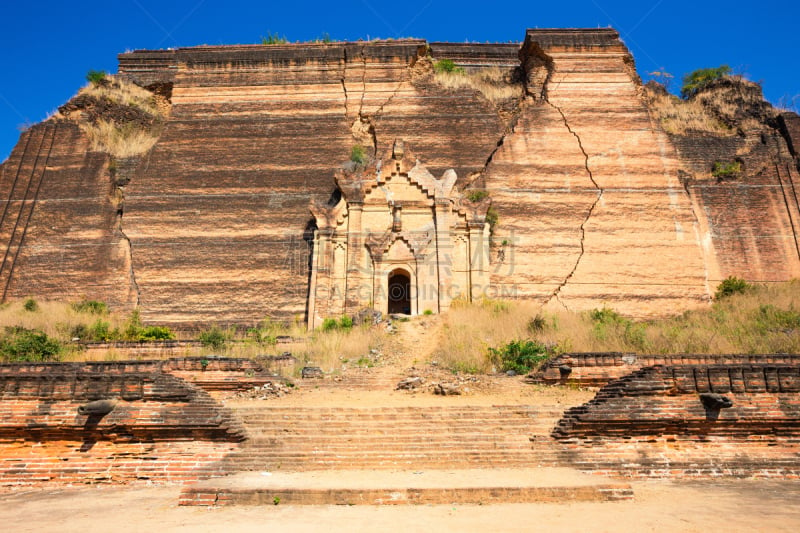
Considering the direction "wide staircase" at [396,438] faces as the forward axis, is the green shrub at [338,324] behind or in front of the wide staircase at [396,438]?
behind

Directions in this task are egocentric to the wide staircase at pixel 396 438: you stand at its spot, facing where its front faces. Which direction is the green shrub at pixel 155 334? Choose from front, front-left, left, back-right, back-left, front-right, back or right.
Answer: back-right

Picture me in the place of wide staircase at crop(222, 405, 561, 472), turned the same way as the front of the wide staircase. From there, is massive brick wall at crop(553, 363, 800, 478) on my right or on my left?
on my left

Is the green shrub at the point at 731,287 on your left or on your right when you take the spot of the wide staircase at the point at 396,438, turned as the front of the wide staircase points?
on your left

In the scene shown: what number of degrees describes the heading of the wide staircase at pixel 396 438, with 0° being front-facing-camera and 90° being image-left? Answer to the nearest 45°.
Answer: approximately 0°

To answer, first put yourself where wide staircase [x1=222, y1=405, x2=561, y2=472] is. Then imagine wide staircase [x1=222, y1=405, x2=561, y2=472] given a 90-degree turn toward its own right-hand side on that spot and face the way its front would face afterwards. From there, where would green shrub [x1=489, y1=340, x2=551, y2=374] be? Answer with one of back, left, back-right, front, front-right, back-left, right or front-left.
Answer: back-right

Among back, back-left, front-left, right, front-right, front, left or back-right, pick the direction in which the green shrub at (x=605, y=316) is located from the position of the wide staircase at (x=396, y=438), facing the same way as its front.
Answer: back-left

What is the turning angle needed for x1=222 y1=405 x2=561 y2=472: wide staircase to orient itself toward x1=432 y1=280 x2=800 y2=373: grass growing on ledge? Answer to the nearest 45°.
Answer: approximately 135° to its left

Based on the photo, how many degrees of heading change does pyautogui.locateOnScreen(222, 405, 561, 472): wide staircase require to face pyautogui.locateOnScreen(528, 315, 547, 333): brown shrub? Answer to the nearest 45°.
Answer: approximately 135° to its left

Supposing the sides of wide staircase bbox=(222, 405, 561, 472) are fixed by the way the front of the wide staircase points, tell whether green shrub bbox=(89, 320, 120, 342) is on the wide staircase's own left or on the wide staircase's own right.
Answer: on the wide staircase's own right

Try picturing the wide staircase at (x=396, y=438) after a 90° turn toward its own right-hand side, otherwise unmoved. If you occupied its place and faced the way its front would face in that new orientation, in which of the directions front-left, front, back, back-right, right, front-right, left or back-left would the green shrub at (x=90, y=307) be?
front-right
